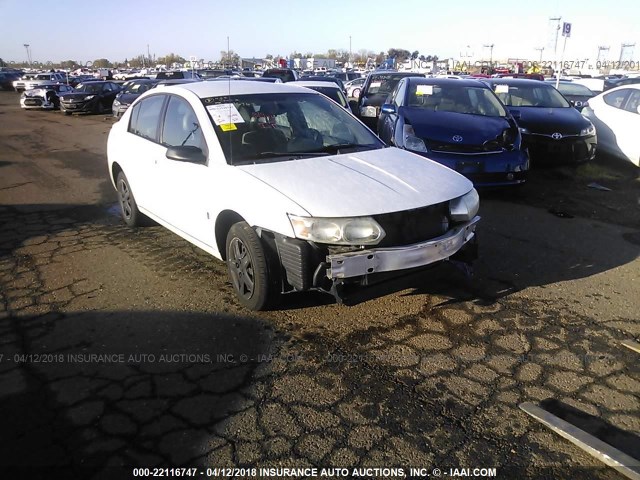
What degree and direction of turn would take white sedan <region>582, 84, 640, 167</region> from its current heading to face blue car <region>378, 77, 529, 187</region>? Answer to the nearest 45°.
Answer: approximately 90° to its right

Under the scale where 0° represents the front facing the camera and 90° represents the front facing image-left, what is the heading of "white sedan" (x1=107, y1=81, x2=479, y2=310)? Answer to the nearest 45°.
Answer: approximately 315°
